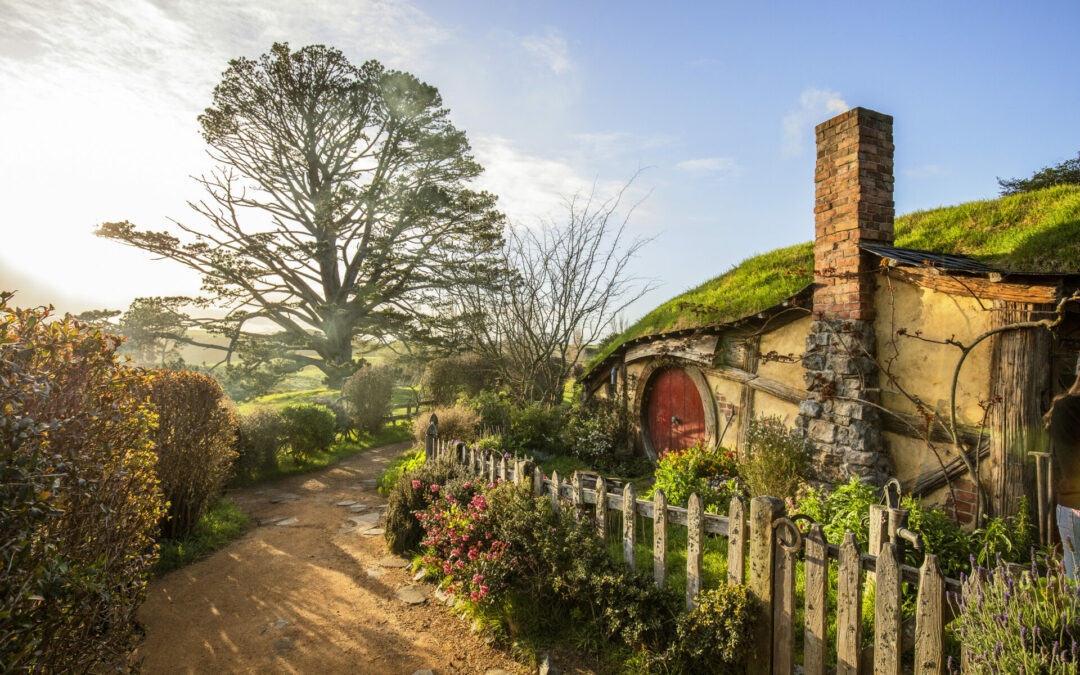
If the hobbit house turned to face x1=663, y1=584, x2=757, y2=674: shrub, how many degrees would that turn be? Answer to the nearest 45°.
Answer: approximately 45° to its left

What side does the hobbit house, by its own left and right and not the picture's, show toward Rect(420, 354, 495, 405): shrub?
right

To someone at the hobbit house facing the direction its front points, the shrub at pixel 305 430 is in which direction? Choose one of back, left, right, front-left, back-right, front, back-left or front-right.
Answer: front-right

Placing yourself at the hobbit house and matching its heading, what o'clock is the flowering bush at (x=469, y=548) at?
The flowering bush is roughly at 12 o'clock from the hobbit house.

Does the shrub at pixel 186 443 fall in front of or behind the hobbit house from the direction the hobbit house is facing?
in front

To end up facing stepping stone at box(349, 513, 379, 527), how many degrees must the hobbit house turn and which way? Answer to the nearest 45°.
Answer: approximately 45° to its right

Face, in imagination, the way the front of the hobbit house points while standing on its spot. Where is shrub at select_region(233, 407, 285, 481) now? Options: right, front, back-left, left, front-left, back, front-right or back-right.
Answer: front-right

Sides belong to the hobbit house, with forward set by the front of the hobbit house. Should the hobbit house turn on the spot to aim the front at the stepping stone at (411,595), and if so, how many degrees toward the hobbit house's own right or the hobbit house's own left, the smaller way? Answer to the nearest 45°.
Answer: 0° — it already faces it

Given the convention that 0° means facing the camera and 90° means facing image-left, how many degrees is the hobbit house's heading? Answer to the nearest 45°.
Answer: approximately 45°
